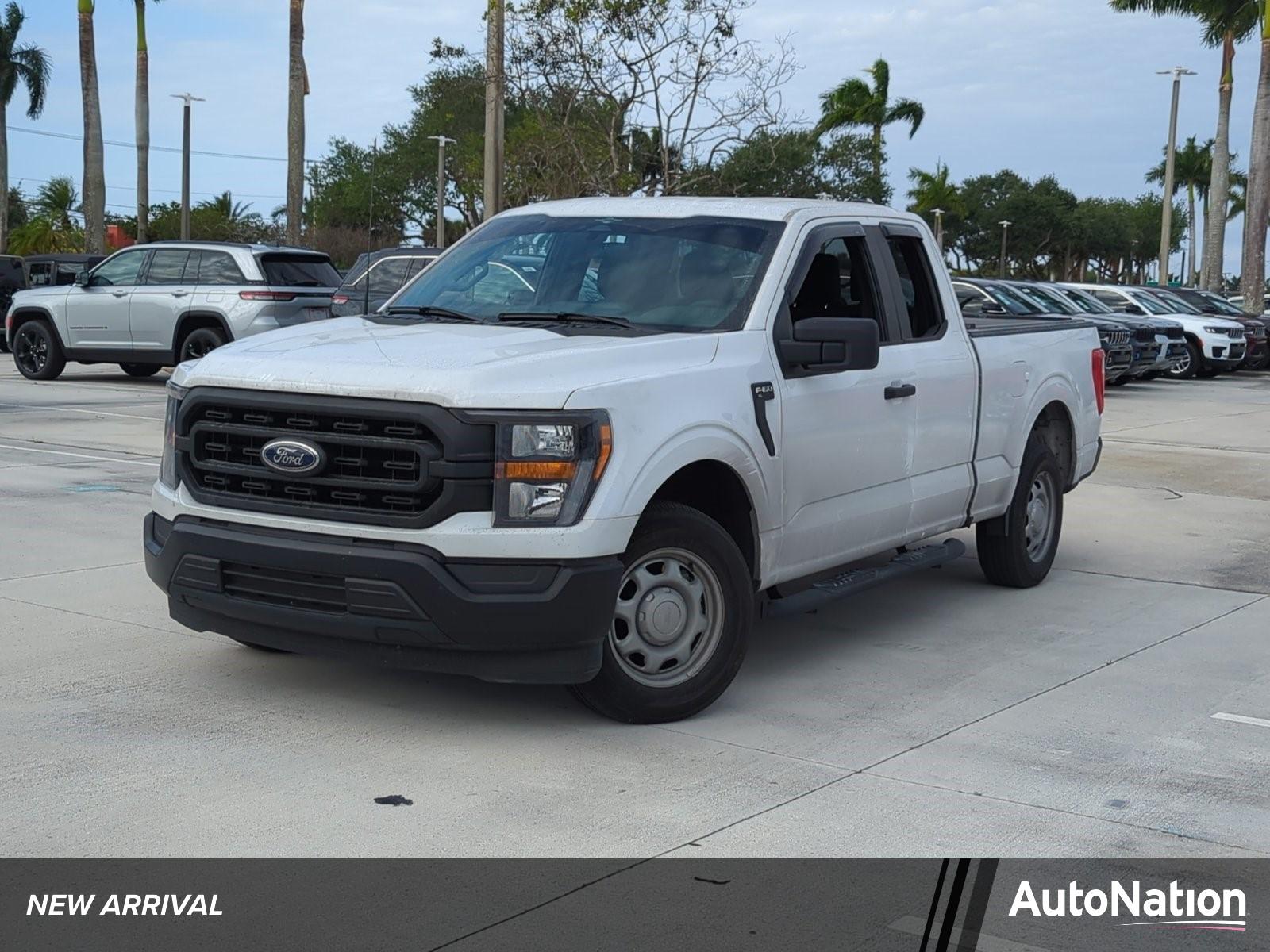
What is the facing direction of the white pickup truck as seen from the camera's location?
facing the viewer and to the left of the viewer

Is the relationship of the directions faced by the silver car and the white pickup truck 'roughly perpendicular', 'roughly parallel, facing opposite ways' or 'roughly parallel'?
roughly perpendicular

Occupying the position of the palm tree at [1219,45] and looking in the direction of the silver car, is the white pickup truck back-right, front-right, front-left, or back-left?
front-left

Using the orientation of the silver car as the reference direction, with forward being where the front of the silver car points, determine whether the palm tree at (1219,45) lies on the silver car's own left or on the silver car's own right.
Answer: on the silver car's own right

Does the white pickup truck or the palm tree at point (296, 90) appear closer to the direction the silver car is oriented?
the palm tree

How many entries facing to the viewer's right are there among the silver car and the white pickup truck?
0

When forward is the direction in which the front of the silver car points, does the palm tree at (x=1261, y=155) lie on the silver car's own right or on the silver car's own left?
on the silver car's own right

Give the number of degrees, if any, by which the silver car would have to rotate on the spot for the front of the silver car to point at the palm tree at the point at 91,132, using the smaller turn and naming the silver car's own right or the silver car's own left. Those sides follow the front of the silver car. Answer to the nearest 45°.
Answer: approximately 45° to the silver car's own right

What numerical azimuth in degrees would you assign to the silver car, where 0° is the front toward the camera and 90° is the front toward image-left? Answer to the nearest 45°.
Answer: approximately 135°

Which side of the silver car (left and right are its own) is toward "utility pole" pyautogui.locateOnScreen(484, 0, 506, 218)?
right

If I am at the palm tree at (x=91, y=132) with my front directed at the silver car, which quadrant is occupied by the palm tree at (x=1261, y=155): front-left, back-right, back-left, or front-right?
front-left

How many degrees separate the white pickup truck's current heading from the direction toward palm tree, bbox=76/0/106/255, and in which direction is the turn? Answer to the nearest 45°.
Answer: approximately 135° to its right

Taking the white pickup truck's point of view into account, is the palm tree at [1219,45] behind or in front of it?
behind
